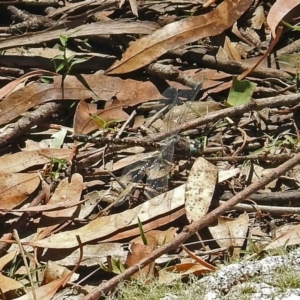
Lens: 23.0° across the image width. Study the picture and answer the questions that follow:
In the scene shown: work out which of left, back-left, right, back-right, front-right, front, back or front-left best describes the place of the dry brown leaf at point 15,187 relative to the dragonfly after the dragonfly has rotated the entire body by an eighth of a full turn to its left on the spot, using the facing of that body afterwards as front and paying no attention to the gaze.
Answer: back-left

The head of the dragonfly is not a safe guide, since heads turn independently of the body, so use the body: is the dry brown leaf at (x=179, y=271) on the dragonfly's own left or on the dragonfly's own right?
on the dragonfly's own right

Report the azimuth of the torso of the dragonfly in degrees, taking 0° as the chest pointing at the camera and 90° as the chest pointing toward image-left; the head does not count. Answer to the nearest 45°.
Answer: approximately 270°

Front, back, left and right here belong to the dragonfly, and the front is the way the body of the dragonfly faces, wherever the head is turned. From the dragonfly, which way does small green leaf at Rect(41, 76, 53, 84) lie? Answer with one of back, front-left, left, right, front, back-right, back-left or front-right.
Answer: back-left

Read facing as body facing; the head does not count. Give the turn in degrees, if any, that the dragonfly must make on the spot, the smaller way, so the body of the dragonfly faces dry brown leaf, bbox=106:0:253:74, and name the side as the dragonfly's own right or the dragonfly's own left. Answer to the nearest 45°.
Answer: approximately 90° to the dragonfly's own left

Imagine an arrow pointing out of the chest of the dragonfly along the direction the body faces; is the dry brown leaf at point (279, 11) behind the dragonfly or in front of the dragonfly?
in front

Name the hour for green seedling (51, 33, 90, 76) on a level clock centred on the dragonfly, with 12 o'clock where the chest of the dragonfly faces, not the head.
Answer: The green seedling is roughly at 8 o'clock from the dragonfly.
